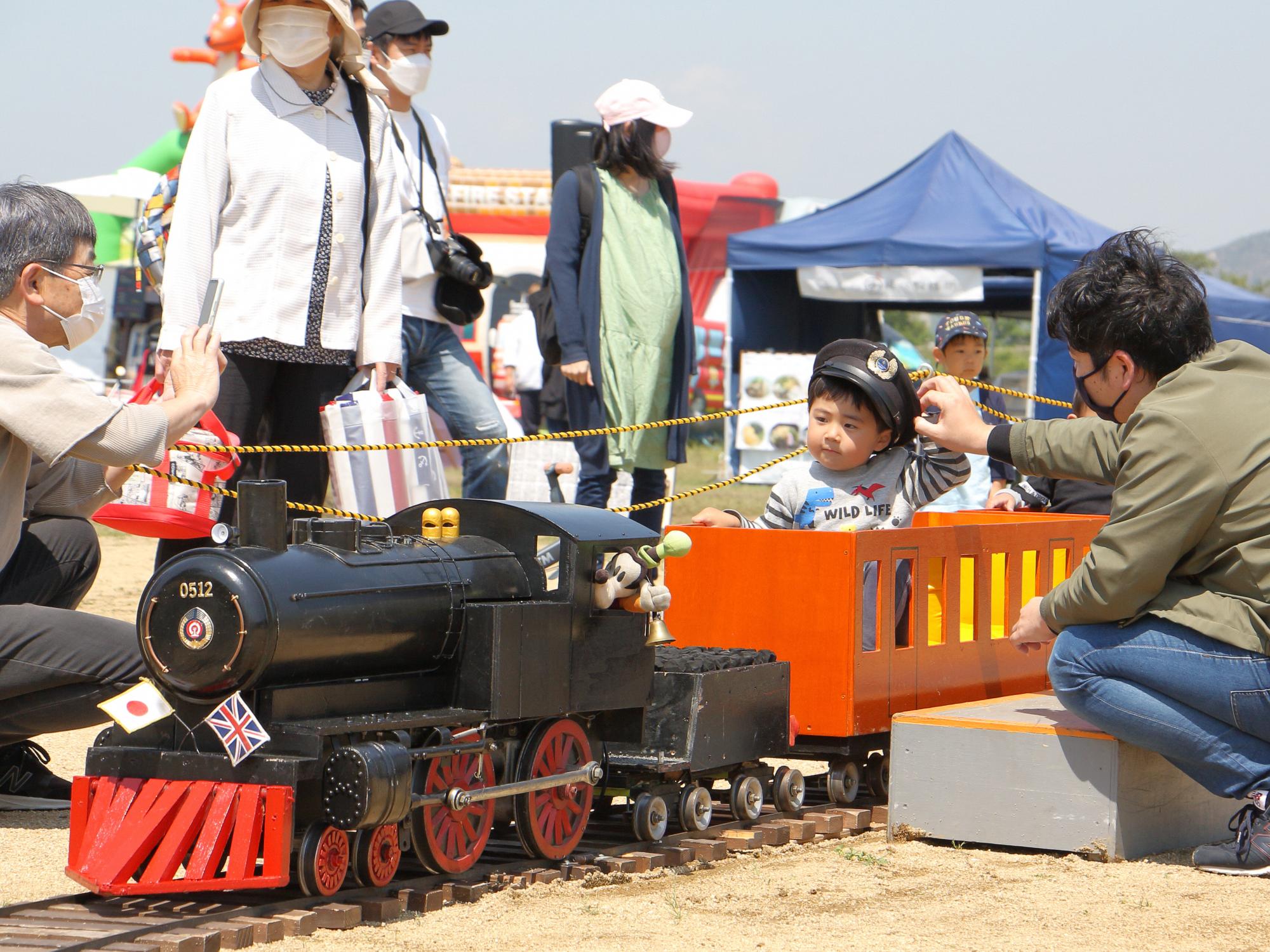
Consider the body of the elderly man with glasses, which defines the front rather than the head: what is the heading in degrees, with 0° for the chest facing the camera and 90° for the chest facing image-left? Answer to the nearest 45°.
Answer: approximately 270°

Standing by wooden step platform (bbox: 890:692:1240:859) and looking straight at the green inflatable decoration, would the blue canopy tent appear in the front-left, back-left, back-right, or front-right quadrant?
front-right

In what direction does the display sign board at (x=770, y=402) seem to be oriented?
toward the camera

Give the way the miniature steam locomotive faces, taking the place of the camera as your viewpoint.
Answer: facing the viewer and to the left of the viewer

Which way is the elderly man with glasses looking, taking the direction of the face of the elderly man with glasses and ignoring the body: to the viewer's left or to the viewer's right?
to the viewer's right

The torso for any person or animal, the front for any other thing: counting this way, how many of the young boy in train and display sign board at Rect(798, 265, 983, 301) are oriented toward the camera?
2

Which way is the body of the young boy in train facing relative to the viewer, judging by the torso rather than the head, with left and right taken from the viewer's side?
facing the viewer

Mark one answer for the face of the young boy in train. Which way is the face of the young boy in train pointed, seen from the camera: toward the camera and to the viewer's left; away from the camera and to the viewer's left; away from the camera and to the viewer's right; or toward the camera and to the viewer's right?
toward the camera and to the viewer's left

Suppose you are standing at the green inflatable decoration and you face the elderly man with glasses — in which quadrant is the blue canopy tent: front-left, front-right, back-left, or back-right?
front-left

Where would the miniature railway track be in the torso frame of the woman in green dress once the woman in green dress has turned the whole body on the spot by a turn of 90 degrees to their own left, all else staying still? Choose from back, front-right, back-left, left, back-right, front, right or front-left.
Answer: back-right

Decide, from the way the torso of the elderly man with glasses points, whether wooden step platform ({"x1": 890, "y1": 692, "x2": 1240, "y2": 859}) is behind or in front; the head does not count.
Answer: in front

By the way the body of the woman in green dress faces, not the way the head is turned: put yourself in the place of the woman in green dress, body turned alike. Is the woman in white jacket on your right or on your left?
on your right

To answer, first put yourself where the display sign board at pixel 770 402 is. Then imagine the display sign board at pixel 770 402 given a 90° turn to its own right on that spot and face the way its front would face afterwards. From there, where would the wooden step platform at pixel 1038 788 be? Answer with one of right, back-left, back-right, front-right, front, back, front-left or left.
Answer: left

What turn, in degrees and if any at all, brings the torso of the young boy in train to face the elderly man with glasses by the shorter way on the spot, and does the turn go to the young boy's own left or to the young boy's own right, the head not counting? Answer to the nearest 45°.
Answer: approximately 45° to the young boy's own right

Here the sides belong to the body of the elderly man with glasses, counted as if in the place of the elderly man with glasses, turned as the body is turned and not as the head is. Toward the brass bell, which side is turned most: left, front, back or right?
front

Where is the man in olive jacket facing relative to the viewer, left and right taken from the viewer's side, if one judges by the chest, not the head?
facing to the left of the viewer

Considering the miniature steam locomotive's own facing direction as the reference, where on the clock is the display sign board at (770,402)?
The display sign board is roughly at 5 o'clock from the miniature steam locomotive.

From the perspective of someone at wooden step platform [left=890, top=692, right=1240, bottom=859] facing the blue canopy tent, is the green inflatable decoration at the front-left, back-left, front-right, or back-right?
front-left
